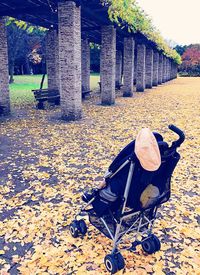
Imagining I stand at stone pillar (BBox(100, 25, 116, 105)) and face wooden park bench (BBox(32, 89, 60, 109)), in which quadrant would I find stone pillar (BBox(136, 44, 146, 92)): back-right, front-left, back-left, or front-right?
back-right

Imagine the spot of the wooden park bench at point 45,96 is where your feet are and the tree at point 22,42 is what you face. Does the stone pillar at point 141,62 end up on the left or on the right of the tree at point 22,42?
right

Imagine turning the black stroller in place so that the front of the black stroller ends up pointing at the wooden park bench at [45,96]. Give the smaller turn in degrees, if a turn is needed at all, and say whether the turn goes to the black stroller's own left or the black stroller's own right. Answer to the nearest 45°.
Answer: approximately 45° to the black stroller's own right

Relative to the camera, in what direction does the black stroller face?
facing away from the viewer and to the left of the viewer

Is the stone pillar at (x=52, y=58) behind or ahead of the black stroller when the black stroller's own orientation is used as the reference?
ahead

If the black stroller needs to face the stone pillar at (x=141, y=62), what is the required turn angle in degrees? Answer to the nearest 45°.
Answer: approximately 45° to its right
